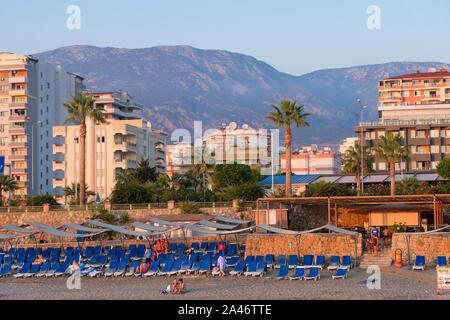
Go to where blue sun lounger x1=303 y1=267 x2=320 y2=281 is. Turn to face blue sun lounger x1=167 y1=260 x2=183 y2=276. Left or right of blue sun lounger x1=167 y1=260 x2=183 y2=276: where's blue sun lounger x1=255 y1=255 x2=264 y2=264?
right

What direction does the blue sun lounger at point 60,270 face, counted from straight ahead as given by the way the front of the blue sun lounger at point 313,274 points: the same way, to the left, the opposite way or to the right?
the same way

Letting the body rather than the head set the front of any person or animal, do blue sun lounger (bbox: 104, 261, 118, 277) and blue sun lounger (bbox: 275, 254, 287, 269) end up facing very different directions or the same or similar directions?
same or similar directions

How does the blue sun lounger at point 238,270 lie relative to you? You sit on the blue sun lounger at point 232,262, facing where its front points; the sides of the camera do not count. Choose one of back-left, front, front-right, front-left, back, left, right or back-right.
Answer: front-left

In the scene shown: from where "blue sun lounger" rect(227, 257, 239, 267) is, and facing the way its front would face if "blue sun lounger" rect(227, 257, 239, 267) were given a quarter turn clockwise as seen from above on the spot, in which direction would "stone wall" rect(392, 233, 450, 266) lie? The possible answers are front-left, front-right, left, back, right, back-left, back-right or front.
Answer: back-right

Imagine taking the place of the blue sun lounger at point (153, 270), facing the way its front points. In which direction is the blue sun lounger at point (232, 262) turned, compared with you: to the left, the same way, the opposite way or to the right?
the same way

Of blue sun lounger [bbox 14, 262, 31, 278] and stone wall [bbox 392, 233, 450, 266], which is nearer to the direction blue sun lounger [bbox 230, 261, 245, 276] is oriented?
the blue sun lounger

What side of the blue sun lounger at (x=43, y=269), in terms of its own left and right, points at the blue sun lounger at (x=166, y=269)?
left

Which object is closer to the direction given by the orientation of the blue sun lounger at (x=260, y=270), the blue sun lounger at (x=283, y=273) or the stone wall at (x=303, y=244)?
the blue sun lounger

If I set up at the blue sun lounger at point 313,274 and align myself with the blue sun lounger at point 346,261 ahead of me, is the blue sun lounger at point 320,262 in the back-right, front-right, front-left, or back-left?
front-left

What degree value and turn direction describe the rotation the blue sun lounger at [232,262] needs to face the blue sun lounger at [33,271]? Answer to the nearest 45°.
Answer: approximately 45° to its right

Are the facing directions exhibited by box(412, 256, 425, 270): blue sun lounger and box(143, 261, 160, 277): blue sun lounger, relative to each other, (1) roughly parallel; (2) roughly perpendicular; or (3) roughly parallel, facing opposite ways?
roughly parallel

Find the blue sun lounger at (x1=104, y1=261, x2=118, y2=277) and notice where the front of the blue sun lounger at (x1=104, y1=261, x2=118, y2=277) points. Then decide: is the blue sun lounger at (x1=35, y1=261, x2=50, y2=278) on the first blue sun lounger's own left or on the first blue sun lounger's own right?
on the first blue sun lounger's own right

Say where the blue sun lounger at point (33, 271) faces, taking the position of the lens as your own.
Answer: facing the viewer and to the left of the viewer
